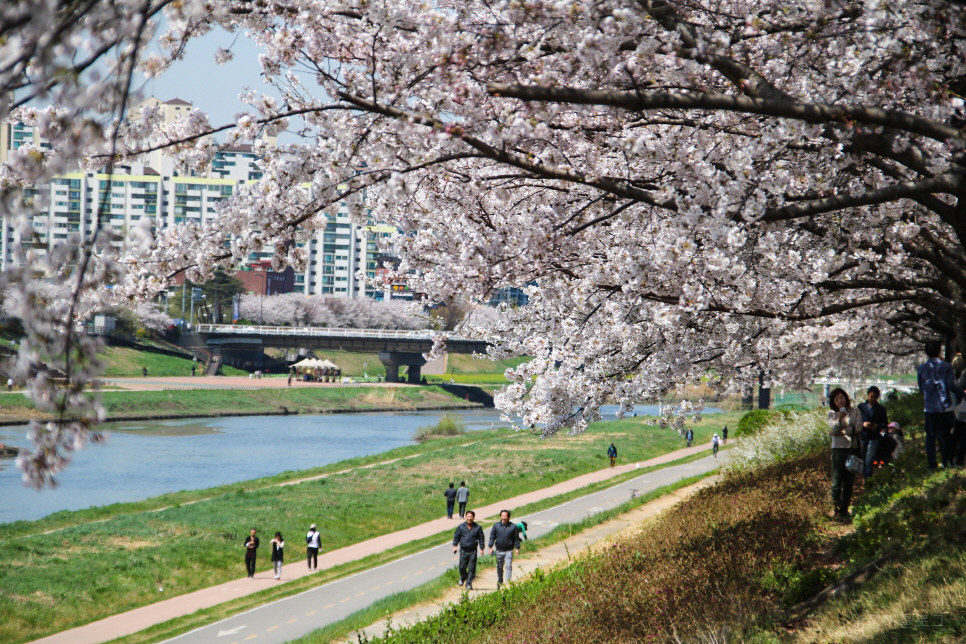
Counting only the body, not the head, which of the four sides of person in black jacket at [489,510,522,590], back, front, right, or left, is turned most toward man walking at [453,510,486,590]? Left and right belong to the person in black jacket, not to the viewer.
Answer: right

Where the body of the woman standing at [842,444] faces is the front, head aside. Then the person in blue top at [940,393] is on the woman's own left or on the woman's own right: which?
on the woman's own left

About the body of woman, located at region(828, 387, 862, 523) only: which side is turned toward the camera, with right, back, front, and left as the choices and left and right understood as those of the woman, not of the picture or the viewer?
front

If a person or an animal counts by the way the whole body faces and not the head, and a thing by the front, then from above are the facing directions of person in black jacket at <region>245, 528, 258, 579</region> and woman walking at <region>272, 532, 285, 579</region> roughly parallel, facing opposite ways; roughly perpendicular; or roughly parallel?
roughly parallel

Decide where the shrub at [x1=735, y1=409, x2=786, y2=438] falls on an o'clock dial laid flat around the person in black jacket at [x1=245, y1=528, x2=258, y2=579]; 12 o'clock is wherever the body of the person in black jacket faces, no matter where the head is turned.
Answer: The shrub is roughly at 7 o'clock from the person in black jacket.

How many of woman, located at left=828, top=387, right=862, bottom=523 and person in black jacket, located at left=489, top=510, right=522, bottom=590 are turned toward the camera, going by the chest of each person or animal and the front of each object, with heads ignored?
2

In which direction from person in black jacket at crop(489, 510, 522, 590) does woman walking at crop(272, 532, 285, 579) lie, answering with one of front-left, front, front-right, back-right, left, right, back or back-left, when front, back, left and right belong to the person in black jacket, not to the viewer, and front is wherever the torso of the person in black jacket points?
back-right

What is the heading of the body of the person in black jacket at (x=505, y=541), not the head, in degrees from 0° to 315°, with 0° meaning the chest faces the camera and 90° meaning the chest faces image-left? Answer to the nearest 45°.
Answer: approximately 0°

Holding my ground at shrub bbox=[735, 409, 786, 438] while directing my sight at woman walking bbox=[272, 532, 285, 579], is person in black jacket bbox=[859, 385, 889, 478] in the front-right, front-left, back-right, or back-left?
front-left
